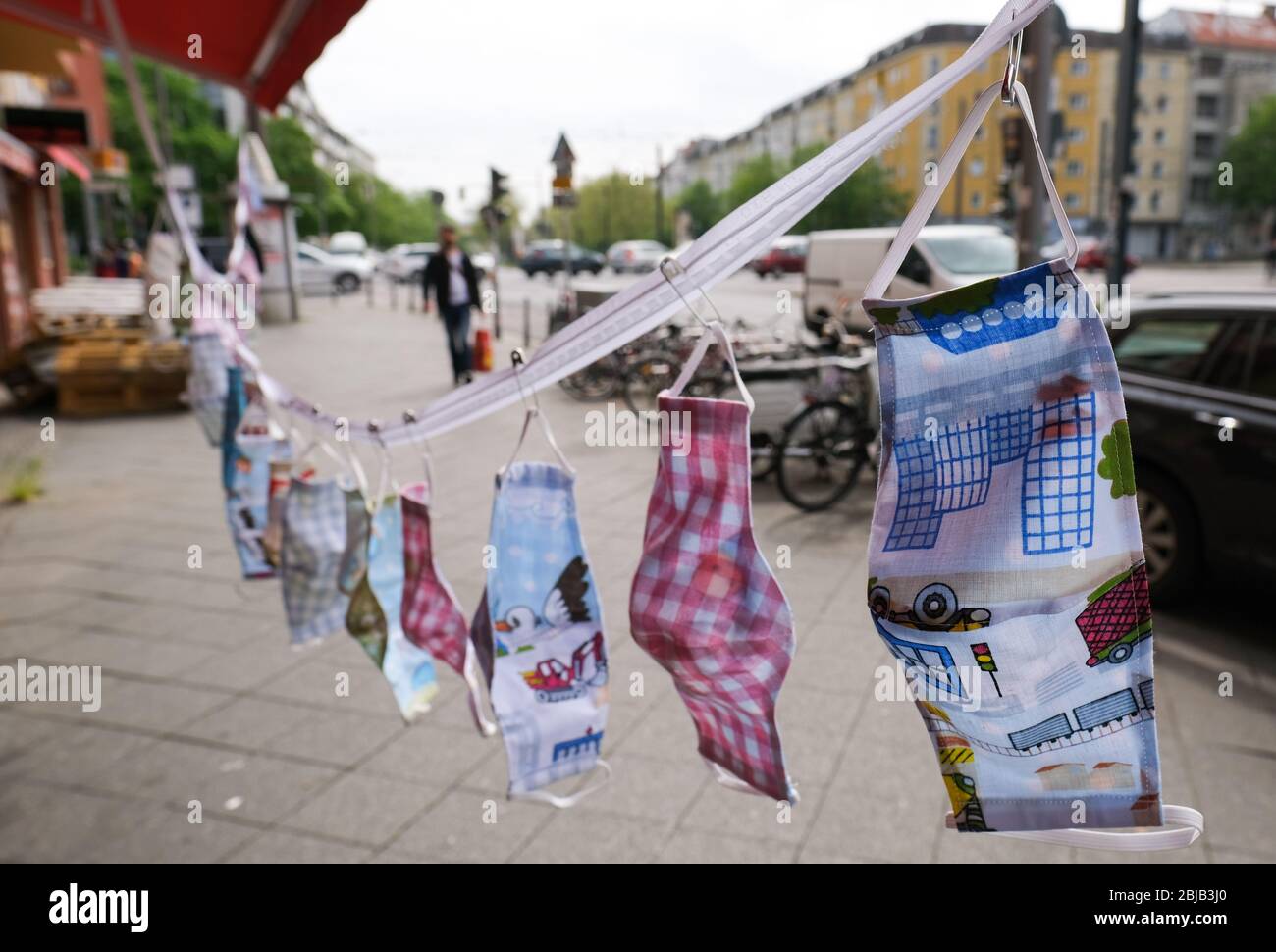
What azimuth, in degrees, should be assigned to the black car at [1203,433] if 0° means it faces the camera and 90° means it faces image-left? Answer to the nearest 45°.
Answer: approximately 315°

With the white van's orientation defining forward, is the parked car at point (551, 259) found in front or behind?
behind

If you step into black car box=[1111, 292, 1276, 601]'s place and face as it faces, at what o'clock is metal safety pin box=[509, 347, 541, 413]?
The metal safety pin is roughly at 2 o'clock from the black car.

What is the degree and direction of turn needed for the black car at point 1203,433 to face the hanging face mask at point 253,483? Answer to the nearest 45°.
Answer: approximately 90° to its right

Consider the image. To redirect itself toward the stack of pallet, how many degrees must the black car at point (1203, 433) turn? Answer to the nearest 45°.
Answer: approximately 135° to its right

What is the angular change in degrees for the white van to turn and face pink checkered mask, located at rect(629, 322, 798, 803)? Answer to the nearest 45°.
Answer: approximately 45° to its right

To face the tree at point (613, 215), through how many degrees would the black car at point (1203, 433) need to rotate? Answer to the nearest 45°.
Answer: approximately 180°

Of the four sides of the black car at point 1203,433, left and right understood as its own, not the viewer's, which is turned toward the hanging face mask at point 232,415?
right
